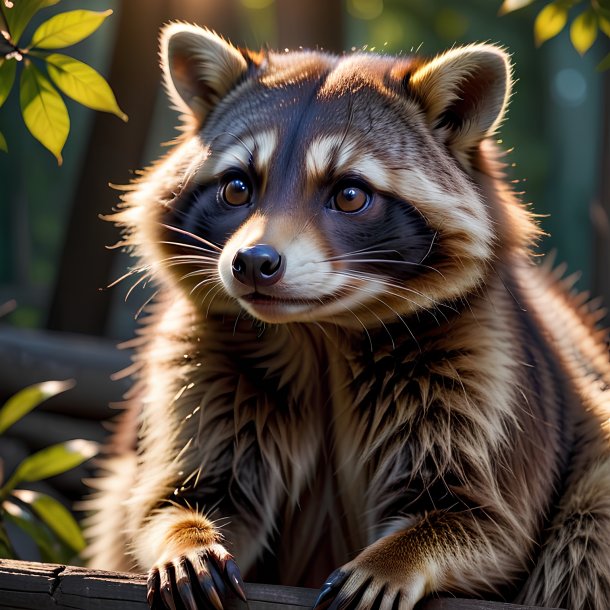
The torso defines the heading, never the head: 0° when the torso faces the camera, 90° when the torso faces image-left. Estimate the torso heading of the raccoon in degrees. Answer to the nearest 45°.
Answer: approximately 45°

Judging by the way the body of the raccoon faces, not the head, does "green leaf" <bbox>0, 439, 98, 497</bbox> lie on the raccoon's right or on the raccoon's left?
on the raccoon's right

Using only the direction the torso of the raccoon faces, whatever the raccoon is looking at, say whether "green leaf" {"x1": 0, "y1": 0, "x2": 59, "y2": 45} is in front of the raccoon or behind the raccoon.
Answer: in front
